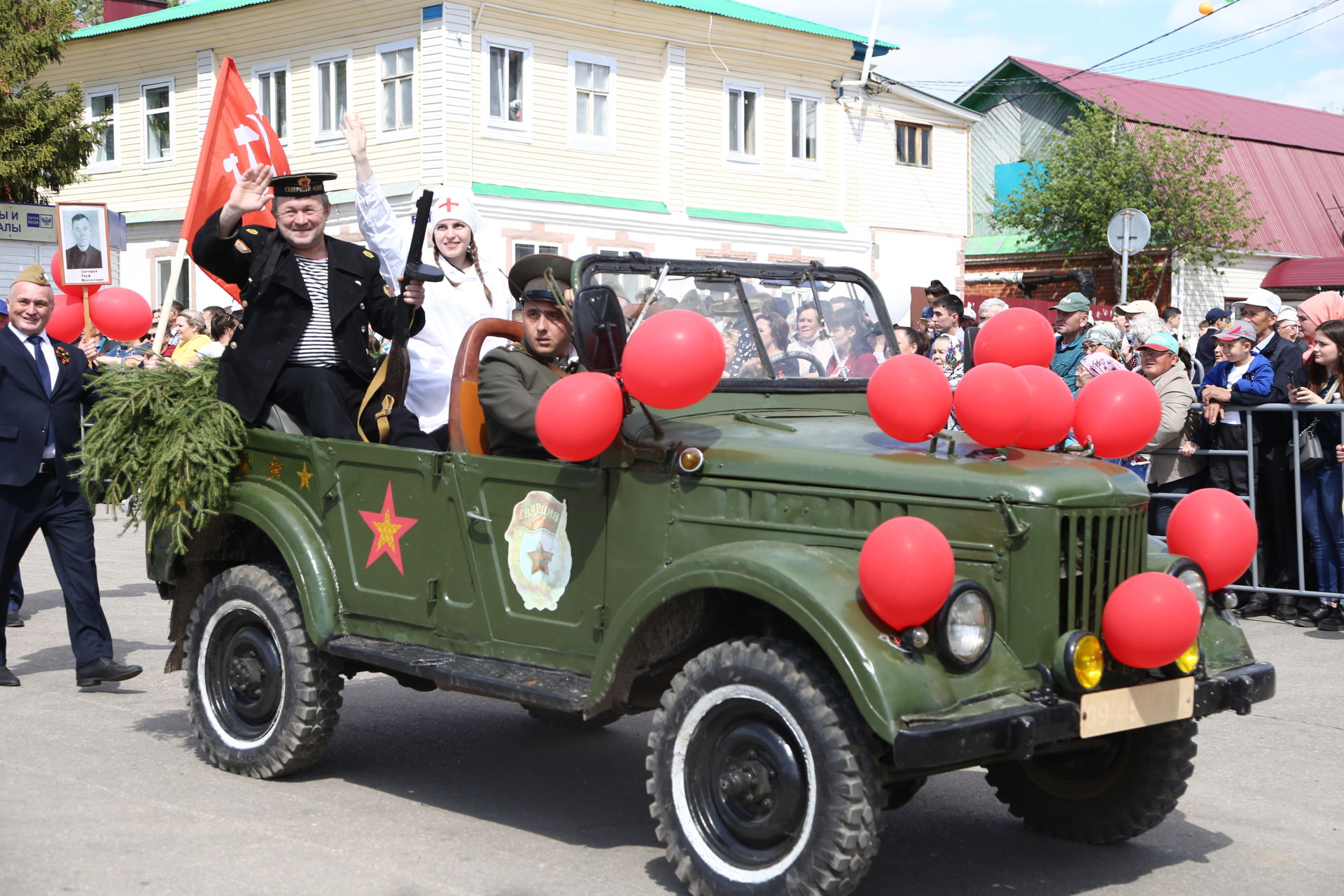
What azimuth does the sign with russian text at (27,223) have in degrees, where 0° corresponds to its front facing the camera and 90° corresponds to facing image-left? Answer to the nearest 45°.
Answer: approximately 0°

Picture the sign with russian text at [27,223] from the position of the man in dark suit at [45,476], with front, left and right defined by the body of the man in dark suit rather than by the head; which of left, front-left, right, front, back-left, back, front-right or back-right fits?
back-left

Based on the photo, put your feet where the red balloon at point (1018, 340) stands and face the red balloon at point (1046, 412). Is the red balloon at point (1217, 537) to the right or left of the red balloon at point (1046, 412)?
left

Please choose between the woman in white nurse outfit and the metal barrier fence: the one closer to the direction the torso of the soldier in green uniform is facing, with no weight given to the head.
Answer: the metal barrier fence

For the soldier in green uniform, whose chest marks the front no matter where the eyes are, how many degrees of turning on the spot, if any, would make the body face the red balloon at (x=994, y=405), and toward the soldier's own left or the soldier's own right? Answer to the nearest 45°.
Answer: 0° — they already face it

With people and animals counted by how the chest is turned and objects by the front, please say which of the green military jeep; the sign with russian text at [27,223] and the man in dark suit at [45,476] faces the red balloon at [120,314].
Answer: the sign with russian text

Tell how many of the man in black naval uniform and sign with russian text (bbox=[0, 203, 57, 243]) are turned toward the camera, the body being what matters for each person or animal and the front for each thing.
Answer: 2

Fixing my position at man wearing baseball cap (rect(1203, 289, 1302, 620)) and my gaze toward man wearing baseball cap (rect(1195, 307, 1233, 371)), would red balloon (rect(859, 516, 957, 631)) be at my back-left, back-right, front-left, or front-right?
back-left

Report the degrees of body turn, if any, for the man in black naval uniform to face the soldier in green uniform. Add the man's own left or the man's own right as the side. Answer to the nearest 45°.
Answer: approximately 45° to the man's own left
